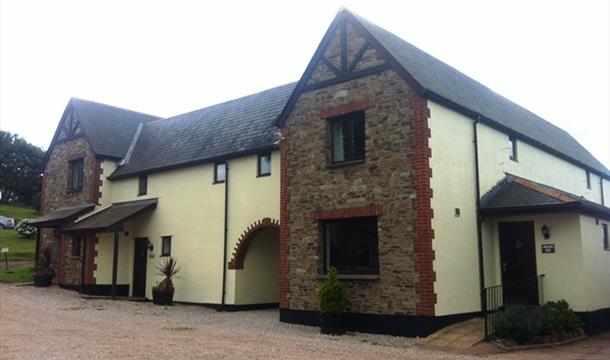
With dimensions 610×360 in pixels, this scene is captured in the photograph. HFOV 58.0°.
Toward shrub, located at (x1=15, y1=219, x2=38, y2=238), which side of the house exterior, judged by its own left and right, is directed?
right

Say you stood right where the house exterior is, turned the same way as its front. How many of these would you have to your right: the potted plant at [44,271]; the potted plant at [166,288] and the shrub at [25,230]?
3

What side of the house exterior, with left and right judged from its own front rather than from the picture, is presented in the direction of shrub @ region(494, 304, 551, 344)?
left

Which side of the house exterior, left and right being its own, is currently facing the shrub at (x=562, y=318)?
left

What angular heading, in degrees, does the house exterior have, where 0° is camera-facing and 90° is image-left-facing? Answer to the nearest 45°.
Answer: approximately 45°

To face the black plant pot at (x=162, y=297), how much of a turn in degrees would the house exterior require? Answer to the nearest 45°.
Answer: approximately 90° to its right

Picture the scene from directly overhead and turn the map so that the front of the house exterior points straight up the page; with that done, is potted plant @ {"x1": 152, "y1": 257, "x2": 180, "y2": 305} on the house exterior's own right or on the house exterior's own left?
on the house exterior's own right

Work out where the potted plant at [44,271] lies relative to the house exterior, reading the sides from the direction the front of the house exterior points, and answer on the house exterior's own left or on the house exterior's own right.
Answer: on the house exterior's own right
